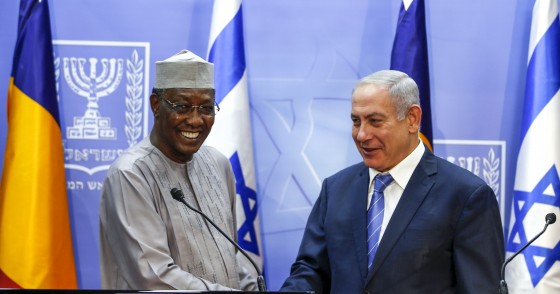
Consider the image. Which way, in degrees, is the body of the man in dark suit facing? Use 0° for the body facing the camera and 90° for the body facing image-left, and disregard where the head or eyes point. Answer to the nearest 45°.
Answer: approximately 45°

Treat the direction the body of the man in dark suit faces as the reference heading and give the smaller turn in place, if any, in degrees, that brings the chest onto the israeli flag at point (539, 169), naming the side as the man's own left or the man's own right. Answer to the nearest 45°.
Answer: approximately 180°

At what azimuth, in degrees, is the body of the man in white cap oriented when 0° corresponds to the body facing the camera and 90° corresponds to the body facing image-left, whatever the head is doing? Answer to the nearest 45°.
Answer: approximately 315°

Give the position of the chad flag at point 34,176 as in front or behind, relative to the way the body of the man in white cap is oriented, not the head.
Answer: behind

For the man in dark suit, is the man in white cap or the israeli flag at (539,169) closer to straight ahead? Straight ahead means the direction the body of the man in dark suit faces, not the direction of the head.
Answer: the man in white cap

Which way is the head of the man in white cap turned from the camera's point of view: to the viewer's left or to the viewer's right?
to the viewer's right

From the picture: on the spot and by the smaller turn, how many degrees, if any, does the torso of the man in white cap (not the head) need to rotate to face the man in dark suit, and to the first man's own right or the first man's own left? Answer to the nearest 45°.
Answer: approximately 45° to the first man's own left

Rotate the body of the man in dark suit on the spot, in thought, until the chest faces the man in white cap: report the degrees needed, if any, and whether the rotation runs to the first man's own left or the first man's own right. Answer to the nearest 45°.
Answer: approximately 45° to the first man's own right
